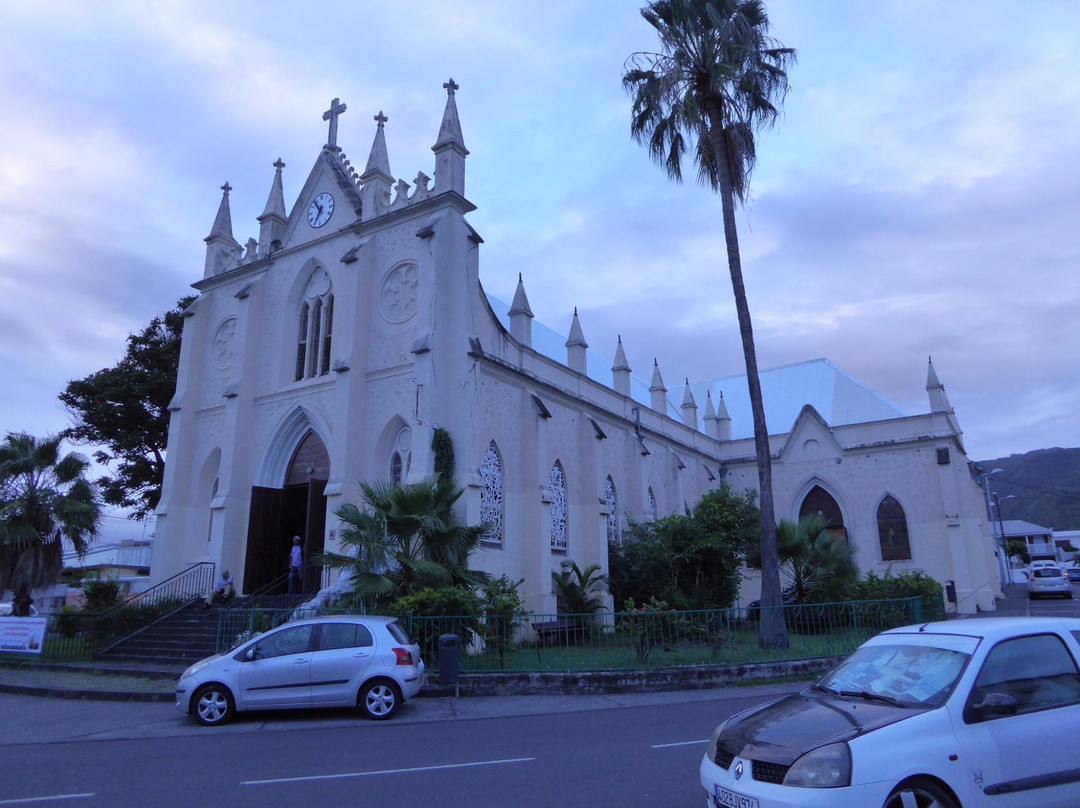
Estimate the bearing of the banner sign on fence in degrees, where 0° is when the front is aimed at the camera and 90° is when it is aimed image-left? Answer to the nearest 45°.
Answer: approximately 0°

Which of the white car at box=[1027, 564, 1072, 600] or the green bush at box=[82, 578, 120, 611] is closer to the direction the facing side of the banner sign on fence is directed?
the white car

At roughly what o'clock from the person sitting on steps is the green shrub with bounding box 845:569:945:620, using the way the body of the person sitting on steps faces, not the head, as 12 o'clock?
The green shrub is roughly at 8 o'clock from the person sitting on steps.

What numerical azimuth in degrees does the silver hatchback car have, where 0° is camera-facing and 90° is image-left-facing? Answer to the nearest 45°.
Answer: approximately 90°

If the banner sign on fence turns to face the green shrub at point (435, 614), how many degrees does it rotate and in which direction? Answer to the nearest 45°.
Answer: approximately 45° to its left

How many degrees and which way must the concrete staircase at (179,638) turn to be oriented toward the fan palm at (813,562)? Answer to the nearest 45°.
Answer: approximately 135° to its left

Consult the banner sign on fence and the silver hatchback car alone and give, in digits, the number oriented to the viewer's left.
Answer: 1

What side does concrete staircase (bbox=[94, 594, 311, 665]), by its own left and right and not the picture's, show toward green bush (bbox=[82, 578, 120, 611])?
right

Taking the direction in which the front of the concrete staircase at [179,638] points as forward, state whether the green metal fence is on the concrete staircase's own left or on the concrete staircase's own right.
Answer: on the concrete staircase's own left

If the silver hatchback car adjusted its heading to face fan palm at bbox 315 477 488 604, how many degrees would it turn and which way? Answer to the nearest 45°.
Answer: approximately 135° to its right

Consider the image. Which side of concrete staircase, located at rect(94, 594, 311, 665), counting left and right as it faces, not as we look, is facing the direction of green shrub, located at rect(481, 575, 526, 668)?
left

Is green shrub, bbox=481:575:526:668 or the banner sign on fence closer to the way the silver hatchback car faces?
the banner sign on fence

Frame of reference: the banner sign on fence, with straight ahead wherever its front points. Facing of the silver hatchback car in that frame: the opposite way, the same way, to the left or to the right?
to the right
